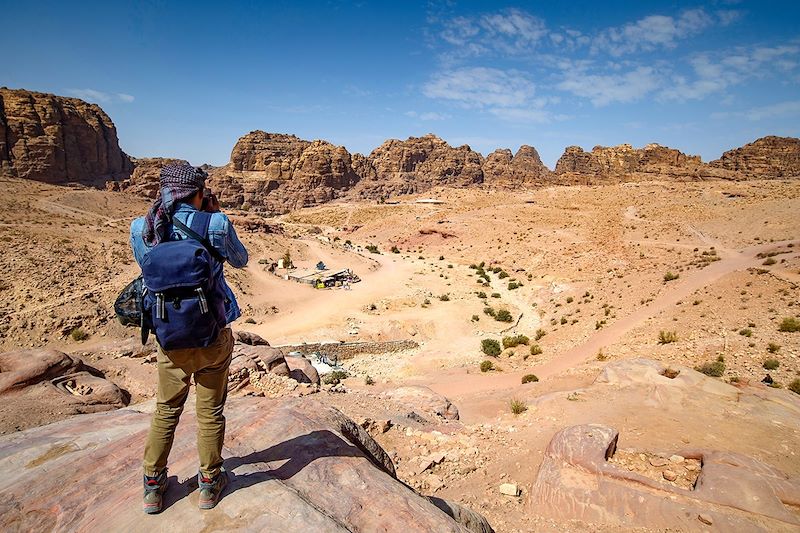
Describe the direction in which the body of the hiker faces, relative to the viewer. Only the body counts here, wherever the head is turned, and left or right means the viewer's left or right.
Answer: facing away from the viewer and to the right of the viewer

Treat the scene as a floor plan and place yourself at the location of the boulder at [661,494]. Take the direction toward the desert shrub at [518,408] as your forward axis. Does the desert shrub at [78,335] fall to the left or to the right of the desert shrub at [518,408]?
left

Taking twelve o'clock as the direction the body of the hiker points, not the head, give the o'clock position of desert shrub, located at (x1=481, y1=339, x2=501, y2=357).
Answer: The desert shrub is roughly at 12 o'clock from the hiker.

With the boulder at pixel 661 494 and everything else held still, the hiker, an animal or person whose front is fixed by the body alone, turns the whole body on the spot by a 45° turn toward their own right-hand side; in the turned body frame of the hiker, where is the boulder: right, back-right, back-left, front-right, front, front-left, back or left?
front

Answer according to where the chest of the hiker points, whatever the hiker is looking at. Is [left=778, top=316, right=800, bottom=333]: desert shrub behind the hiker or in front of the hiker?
in front

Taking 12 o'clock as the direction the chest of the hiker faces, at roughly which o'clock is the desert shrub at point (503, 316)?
The desert shrub is roughly at 12 o'clock from the hiker.

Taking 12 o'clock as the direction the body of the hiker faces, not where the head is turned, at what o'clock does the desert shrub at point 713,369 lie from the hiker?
The desert shrub is roughly at 1 o'clock from the hiker.

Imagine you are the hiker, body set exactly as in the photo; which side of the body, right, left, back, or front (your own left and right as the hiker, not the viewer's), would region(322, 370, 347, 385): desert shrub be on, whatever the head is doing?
front

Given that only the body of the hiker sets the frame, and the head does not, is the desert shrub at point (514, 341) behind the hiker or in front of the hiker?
in front

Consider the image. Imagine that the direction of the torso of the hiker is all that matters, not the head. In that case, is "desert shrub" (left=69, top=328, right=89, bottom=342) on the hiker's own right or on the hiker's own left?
on the hiker's own left
